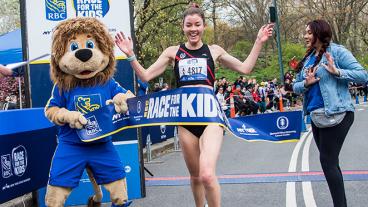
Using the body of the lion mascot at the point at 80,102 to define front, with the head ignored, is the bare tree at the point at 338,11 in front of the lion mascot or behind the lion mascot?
behind

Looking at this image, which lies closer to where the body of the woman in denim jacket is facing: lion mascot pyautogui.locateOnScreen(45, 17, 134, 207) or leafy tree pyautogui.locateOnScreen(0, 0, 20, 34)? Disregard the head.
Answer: the lion mascot

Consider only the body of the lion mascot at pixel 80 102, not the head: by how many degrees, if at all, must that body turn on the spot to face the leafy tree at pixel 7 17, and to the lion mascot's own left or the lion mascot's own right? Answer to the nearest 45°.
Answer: approximately 180°

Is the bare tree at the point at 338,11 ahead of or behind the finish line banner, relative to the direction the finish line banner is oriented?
behind

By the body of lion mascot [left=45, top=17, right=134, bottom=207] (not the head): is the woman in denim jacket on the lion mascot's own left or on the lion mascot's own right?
on the lion mascot's own left

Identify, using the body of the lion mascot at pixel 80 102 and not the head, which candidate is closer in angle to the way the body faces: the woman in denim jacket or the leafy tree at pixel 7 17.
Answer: the woman in denim jacket

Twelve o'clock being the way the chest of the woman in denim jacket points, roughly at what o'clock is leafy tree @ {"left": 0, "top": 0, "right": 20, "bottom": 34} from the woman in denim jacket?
The leafy tree is roughly at 3 o'clock from the woman in denim jacket.

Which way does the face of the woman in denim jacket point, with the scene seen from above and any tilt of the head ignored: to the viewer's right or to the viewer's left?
to the viewer's left

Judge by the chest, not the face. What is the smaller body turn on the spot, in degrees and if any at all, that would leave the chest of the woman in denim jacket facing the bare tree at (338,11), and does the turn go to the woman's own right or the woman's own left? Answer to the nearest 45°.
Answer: approximately 135° to the woman's own right

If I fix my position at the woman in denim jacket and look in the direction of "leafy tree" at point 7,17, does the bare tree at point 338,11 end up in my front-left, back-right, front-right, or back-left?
front-right

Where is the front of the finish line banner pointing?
toward the camera

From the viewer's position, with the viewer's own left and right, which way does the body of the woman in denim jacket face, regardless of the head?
facing the viewer and to the left of the viewer

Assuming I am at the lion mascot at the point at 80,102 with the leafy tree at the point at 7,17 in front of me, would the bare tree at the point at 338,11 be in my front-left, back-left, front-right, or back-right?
front-right

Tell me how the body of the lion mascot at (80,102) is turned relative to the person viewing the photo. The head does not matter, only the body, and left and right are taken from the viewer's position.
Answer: facing the viewer

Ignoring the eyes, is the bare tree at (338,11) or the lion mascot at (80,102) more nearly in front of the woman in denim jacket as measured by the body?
the lion mascot
